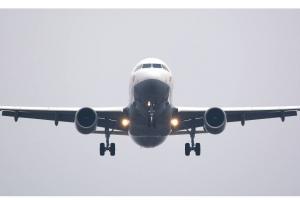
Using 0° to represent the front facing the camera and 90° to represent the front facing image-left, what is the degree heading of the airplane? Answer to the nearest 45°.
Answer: approximately 0°
